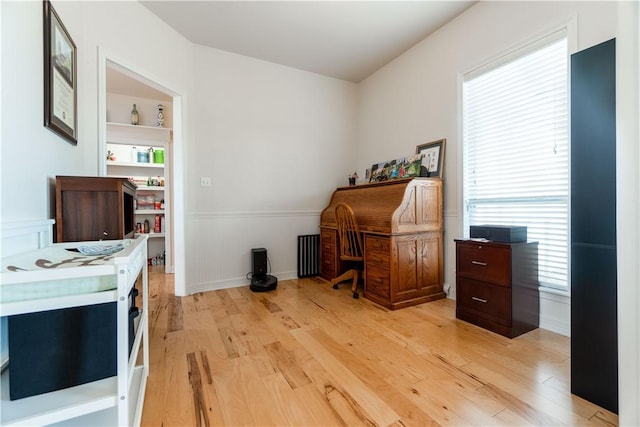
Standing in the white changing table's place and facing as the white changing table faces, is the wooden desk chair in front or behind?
in front

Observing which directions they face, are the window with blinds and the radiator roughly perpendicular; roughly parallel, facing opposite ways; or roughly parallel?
roughly perpendicular

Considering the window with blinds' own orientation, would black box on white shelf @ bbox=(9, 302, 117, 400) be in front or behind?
in front

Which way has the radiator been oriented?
toward the camera

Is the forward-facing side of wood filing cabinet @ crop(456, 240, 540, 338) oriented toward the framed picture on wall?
yes

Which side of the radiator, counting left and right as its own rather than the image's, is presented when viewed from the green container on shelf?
right

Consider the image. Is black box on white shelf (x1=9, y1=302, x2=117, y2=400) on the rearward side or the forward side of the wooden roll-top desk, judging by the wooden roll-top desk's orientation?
on the forward side

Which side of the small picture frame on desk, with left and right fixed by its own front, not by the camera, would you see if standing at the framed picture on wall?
front

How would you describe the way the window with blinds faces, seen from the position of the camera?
facing the viewer and to the left of the viewer

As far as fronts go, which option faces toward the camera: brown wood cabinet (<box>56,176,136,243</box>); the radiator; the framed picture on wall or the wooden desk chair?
the radiator

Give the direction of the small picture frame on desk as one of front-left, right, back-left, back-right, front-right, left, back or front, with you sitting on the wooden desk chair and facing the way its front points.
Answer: front-right

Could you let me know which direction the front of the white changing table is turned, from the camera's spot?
facing to the right of the viewer

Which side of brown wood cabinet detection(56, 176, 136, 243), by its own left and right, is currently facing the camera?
right

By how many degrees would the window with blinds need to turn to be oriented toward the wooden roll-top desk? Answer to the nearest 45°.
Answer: approximately 45° to its right

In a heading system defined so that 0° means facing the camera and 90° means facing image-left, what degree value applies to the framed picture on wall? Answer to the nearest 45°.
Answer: approximately 270°

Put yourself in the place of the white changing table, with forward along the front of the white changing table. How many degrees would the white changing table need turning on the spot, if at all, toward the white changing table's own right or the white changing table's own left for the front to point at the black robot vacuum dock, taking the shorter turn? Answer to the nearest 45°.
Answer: approximately 45° to the white changing table's own left

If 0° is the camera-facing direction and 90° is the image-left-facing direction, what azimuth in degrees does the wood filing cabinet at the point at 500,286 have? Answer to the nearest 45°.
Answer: approximately 45°
